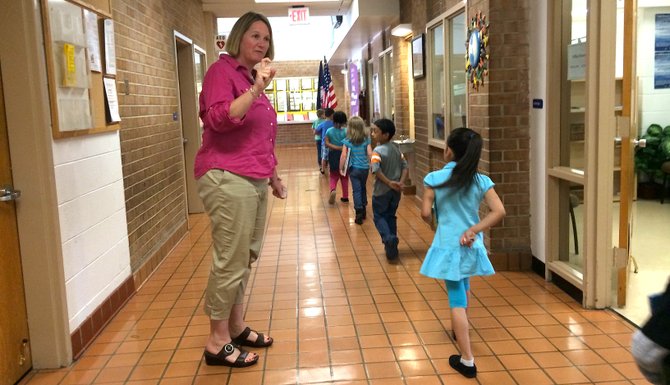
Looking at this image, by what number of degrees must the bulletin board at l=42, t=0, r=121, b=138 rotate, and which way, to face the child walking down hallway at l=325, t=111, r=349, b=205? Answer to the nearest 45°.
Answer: approximately 90° to its left

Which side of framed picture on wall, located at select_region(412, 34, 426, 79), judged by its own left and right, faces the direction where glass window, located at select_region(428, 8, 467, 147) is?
left

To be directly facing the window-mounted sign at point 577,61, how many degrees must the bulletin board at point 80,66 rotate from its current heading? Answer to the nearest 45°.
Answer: approximately 45° to its left

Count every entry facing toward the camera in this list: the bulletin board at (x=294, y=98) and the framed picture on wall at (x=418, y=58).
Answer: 1

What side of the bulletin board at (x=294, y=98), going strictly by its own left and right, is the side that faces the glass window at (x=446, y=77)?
front

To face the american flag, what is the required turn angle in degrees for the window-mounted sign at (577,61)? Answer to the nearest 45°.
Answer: approximately 90° to its right

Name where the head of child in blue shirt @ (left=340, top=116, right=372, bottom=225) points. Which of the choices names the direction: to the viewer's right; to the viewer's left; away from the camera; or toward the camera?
away from the camera

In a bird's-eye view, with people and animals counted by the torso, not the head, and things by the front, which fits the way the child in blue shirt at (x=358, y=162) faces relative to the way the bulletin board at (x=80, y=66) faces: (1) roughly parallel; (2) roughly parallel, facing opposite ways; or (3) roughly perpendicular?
roughly perpendicular

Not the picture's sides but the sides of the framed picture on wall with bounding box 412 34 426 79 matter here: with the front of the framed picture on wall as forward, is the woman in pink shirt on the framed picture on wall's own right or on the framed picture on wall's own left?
on the framed picture on wall's own left

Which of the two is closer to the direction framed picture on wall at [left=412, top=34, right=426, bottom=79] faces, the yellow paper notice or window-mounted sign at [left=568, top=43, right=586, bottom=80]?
the yellow paper notice

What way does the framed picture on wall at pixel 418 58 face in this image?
to the viewer's left

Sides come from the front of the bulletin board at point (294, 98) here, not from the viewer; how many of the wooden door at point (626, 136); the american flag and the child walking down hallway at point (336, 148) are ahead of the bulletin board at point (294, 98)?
3

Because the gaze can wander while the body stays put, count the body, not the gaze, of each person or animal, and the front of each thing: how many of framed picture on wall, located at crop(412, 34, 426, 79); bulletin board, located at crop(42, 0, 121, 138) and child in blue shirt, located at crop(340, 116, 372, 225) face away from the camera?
1

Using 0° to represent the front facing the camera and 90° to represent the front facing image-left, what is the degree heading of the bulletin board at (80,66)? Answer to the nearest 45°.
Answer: approximately 315°

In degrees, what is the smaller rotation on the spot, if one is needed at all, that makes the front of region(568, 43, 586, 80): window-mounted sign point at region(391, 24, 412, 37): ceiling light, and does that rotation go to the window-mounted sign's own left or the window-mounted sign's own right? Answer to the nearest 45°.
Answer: approximately 90° to the window-mounted sign's own right

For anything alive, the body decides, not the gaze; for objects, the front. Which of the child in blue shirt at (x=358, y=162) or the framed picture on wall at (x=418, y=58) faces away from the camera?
the child in blue shirt

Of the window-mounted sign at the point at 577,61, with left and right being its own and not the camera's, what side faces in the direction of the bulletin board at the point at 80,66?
front

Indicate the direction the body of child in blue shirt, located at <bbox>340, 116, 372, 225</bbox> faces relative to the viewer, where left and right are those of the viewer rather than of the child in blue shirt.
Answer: facing away from the viewer

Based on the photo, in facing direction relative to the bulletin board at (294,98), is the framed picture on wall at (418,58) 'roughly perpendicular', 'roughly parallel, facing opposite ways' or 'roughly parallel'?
roughly perpendicular
